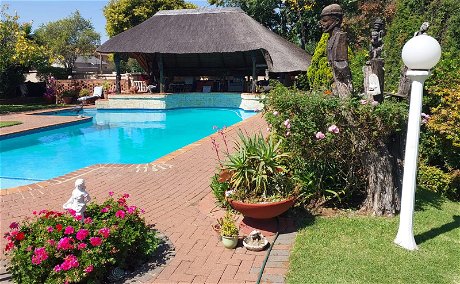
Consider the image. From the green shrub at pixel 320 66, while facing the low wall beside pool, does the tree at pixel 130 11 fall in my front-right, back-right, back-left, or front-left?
front-right

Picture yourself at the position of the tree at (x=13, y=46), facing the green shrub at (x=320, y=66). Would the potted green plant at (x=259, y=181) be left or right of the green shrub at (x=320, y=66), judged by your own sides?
right

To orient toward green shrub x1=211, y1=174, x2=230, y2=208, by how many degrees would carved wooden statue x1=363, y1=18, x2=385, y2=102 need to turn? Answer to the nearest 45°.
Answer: approximately 45° to its right

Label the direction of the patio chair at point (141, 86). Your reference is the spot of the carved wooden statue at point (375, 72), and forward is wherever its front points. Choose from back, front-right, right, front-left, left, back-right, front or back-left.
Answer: right

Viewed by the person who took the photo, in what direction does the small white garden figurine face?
facing the viewer and to the right of the viewer

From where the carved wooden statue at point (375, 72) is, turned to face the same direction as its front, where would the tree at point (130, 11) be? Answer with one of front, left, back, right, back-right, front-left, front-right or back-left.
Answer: right

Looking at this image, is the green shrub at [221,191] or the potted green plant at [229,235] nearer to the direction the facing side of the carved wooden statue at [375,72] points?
the potted green plant

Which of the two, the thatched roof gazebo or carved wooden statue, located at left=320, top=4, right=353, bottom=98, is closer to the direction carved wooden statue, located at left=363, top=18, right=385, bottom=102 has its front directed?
the carved wooden statue

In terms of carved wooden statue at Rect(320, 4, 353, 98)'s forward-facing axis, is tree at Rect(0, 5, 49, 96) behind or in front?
in front

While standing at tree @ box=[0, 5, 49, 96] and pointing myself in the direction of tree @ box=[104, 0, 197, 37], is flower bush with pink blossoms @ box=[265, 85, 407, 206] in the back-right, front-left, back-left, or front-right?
back-right

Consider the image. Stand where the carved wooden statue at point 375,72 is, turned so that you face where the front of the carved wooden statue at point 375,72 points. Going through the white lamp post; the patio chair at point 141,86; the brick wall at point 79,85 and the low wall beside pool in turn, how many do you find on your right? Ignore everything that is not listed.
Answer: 3
